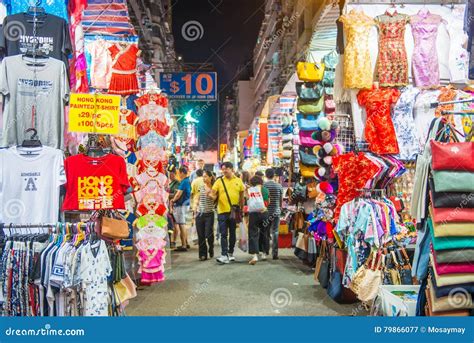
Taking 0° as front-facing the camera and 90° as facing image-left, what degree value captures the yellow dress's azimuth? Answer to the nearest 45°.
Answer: approximately 0°

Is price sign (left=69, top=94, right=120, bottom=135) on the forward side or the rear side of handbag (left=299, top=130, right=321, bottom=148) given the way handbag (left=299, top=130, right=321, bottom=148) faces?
on the forward side

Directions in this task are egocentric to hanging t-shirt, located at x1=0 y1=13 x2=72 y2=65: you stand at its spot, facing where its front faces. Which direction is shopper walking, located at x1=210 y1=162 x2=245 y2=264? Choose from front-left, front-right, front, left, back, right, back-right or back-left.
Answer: back-left

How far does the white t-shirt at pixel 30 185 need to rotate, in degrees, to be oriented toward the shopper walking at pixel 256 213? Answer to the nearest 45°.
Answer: approximately 135° to its left

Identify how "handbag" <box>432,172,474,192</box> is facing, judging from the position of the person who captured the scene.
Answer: facing the viewer

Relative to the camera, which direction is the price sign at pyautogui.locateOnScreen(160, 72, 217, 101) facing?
toward the camera

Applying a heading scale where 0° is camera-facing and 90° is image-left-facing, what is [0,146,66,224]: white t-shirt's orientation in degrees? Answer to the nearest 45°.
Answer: approximately 0°

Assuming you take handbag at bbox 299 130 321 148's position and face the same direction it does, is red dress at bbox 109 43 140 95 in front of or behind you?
in front

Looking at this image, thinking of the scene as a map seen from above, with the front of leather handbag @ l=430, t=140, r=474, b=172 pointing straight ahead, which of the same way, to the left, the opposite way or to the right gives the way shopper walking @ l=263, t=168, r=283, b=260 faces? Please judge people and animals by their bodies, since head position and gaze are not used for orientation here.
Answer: the opposite way

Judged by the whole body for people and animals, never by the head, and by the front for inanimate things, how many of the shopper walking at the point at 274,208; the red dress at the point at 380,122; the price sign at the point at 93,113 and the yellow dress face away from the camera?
1

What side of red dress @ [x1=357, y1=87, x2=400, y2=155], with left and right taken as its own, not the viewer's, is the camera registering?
front

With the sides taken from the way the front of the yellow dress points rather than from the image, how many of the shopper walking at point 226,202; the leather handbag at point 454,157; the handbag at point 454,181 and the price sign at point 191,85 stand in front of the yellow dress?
2
